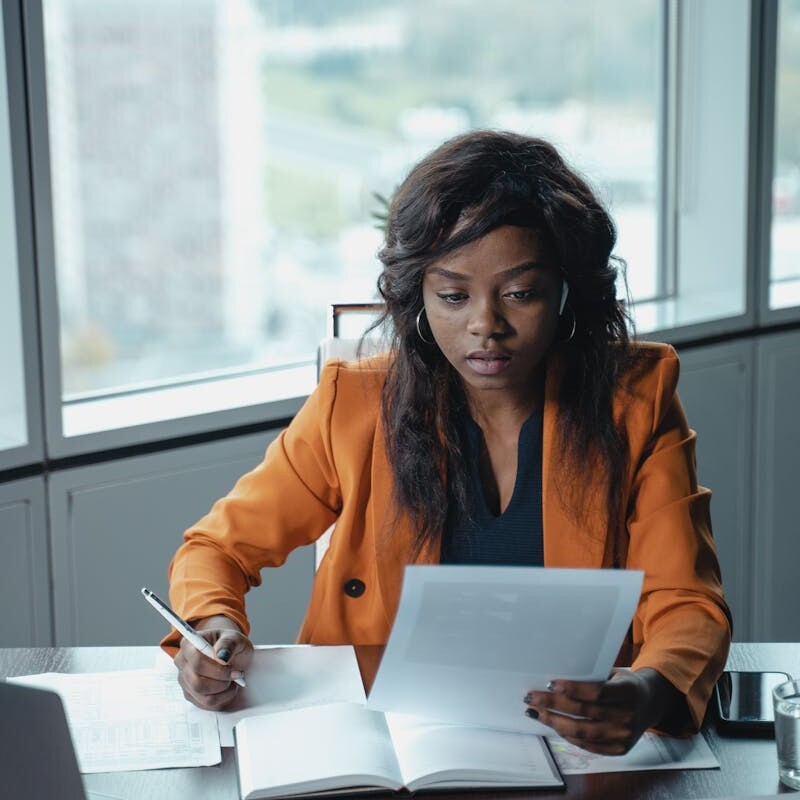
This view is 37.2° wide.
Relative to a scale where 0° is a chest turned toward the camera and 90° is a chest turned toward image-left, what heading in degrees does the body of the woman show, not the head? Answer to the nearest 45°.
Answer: approximately 0°

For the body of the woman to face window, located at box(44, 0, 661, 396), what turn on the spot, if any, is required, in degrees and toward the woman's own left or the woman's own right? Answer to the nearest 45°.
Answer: approximately 180°
